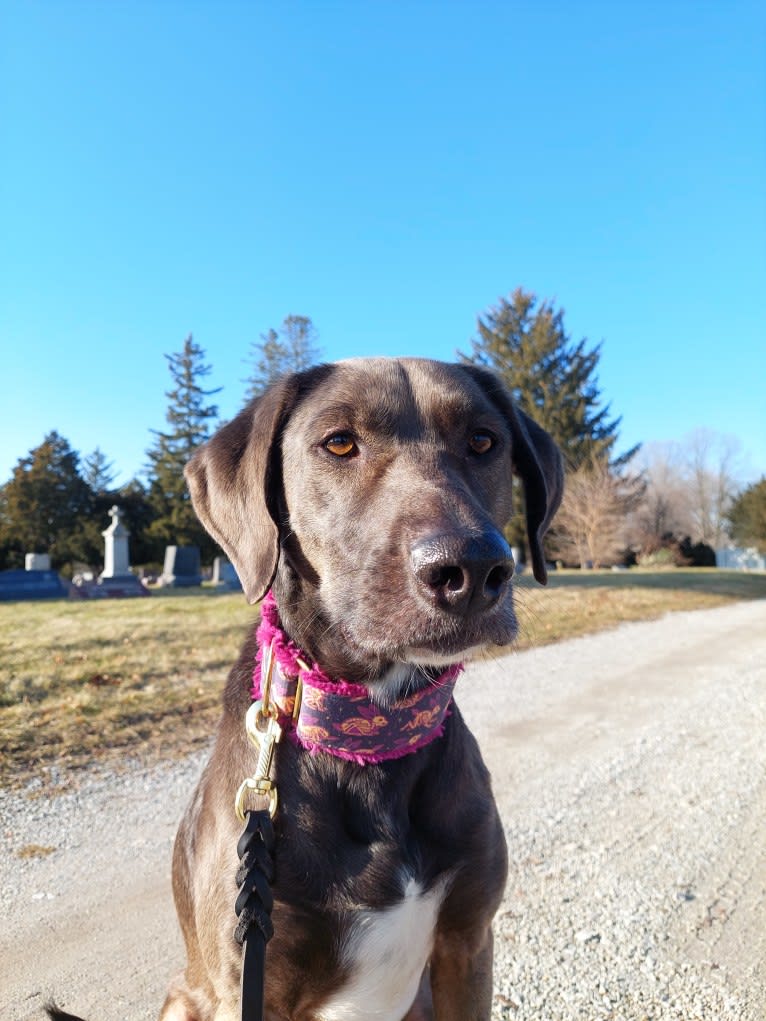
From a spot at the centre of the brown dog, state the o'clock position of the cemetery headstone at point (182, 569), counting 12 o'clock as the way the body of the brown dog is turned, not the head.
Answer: The cemetery headstone is roughly at 7 o'clock from the brown dog.

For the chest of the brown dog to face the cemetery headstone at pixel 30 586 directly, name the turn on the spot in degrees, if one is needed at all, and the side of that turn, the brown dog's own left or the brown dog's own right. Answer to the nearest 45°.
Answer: approximately 180°

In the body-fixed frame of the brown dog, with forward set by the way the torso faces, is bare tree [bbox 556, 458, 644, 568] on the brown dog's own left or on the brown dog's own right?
on the brown dog's own left

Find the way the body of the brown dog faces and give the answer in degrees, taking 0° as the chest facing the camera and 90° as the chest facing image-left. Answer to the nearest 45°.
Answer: approximately 315°

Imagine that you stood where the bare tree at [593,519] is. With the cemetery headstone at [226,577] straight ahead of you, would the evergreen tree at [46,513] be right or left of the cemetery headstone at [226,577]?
right

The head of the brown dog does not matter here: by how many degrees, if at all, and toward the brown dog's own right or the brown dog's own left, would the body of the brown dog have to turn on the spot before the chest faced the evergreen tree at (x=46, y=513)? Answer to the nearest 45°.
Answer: approximately 180°

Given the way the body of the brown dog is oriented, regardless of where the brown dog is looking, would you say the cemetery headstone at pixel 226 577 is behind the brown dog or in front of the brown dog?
behind
